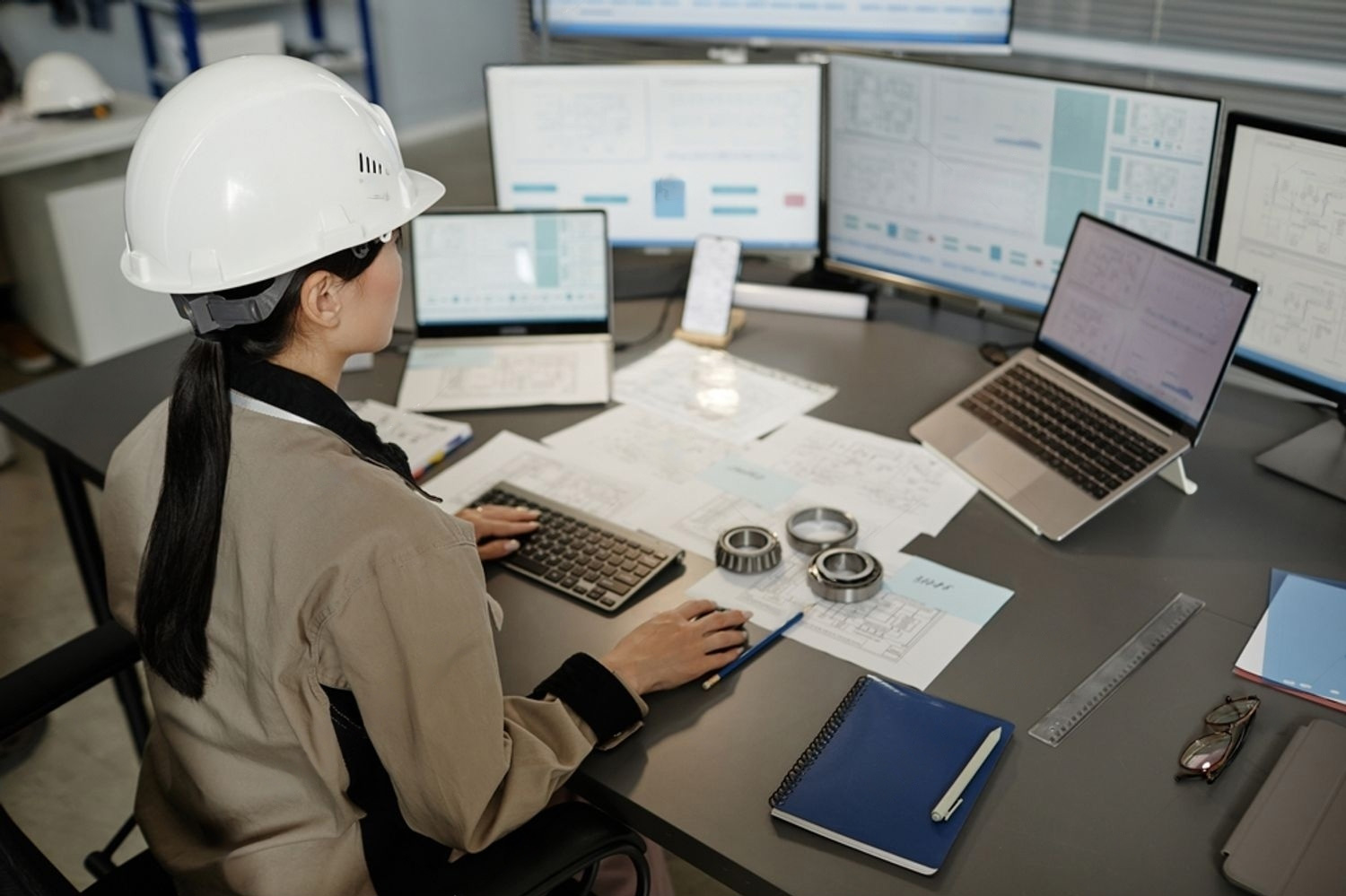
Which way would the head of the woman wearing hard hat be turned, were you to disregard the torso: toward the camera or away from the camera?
away from the camera

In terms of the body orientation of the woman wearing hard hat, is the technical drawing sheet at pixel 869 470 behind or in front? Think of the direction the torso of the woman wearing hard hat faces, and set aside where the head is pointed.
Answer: in front

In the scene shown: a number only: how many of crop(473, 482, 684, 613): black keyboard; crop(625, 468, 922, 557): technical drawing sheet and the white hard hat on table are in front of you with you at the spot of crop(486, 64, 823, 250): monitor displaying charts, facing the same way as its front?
2

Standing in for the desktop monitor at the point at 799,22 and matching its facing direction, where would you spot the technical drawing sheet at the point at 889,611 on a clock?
The technical drawing sheet is roughly at 12 o'clock from the desktop monitor.

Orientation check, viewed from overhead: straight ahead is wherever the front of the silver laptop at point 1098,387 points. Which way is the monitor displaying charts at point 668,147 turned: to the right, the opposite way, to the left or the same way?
to the left

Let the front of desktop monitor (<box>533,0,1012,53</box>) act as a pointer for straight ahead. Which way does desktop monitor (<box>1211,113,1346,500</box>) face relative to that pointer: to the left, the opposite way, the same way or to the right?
to the right

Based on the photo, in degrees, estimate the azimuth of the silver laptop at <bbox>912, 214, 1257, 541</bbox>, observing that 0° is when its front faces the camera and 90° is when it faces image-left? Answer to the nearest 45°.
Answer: approximately 45°

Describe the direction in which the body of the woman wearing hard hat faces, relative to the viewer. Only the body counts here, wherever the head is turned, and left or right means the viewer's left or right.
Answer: facing away from the viewer and to the right of the viewer
